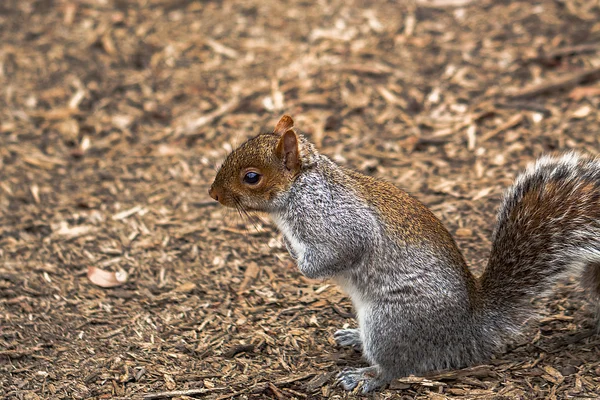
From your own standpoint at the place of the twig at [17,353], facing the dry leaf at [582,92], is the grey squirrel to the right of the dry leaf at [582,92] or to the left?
right

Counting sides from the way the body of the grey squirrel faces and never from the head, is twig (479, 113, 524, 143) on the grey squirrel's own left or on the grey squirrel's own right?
on the grey squirrel's own right

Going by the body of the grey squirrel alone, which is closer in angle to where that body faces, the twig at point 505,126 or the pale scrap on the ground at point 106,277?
the pale scrap on the ground

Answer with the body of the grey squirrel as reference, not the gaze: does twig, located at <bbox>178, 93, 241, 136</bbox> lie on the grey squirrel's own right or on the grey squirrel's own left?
on the grey squirrel's own right

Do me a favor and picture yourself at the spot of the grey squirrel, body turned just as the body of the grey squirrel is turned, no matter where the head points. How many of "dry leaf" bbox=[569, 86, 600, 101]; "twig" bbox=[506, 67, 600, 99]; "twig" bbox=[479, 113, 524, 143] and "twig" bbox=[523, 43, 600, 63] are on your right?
4

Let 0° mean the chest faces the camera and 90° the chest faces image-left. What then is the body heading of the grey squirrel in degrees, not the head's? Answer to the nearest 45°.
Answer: approximately 90°

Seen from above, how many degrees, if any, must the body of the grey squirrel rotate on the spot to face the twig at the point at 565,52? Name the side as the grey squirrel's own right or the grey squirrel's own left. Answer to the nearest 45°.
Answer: approximately 90° to the grey squirrel's own right

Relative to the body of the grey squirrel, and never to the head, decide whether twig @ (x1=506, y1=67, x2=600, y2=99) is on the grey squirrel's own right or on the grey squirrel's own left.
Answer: on the grey squirrel's own right

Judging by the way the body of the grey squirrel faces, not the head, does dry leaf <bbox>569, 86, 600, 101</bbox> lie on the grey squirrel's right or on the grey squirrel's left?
on the grey squirrel's right
